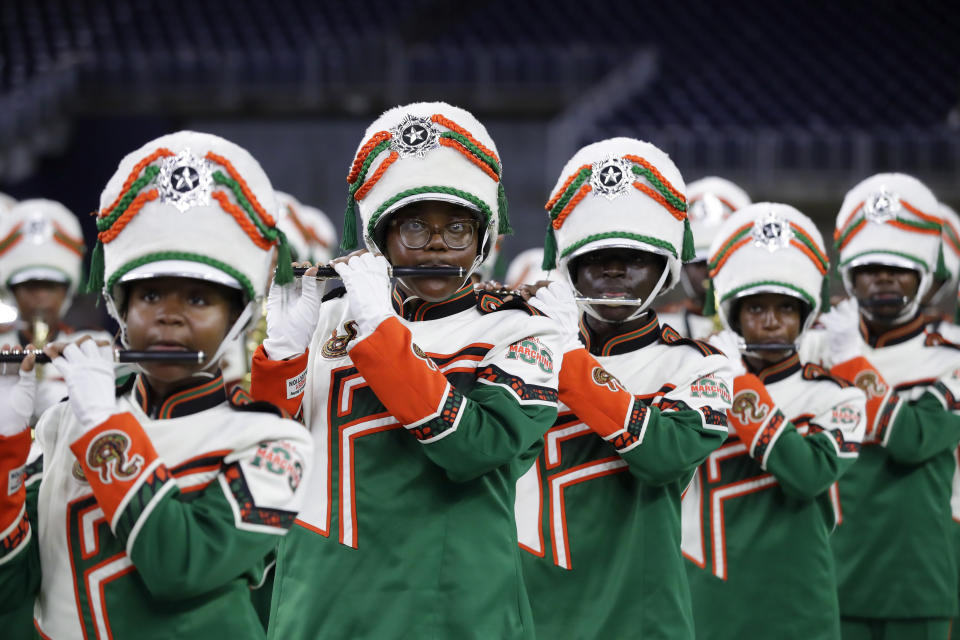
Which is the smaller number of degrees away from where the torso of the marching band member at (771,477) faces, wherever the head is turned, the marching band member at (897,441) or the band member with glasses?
the band member with glasses

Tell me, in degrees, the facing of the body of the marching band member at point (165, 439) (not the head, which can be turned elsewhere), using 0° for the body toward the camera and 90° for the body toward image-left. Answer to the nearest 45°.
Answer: approximately 45°

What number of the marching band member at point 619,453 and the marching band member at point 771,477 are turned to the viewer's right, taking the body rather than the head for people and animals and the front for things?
0

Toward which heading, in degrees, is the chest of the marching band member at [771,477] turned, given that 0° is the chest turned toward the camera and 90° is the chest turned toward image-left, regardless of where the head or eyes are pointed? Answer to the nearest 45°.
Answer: approximately 45°

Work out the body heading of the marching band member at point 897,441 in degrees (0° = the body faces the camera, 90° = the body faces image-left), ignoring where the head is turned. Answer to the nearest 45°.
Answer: approximately 0°
